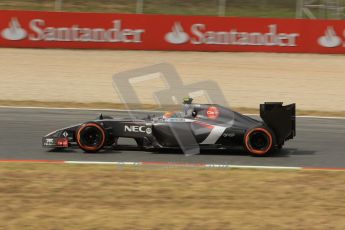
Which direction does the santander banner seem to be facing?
toward the camera

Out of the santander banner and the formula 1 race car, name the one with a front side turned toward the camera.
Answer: the santander banner

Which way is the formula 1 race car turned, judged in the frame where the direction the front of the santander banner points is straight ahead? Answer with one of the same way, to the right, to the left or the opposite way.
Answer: to the right

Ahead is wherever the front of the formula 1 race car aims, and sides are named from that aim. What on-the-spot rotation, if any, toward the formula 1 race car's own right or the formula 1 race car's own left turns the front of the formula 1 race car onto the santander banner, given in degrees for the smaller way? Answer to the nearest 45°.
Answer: approximately 90° to the formula 1 race car's own right

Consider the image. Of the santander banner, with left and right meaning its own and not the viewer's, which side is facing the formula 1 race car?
front

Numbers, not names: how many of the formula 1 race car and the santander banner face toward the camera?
1

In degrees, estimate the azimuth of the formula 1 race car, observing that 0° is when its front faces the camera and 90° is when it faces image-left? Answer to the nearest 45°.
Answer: approximately 90°
